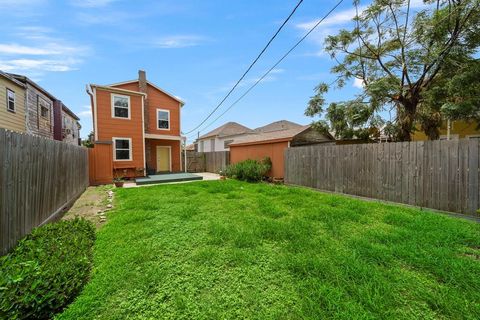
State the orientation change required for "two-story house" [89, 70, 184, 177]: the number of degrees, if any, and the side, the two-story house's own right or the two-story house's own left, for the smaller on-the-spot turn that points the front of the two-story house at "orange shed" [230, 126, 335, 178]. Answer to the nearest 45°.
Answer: approximately 45° to the two-story house's own left

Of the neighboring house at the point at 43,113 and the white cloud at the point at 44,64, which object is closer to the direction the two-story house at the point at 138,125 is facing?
the neighboring house

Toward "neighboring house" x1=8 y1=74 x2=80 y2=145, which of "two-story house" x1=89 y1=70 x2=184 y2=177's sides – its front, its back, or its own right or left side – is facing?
right

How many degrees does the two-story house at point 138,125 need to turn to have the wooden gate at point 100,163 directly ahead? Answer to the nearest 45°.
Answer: approximately 45° to its right

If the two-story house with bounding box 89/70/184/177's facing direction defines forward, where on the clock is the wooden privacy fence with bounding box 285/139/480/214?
The wooden privacy fence is roughly at 11 o'clock from the two-story house.
